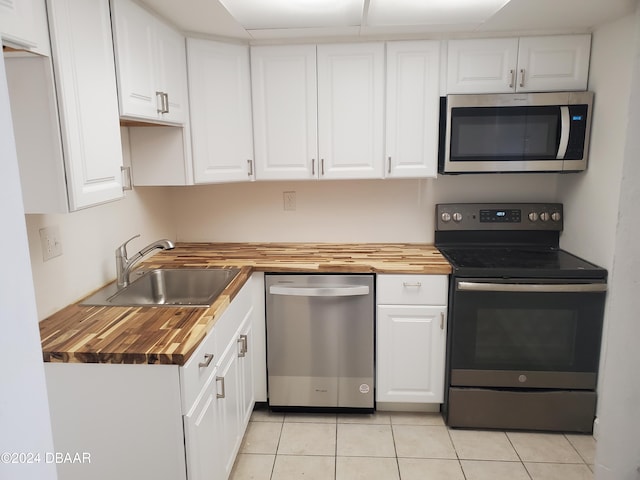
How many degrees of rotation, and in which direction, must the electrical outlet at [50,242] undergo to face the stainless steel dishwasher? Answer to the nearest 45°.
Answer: approximately 45° to its left

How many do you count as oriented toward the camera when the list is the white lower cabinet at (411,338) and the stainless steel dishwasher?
2

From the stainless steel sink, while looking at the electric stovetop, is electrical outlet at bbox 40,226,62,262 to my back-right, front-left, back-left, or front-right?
back-right

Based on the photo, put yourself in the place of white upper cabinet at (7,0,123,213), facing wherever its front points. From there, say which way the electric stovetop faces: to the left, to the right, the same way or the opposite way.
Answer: to the right

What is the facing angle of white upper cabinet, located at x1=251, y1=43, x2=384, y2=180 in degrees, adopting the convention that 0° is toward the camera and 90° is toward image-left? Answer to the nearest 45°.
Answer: approximately 0°

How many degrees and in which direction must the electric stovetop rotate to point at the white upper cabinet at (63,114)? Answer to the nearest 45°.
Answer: approximately 45° to its right

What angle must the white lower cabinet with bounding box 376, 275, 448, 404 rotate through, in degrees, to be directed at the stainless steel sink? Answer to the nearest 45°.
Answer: approximately 90° to its right

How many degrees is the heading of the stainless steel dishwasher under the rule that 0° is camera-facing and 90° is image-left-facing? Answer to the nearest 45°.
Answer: approximately 0°

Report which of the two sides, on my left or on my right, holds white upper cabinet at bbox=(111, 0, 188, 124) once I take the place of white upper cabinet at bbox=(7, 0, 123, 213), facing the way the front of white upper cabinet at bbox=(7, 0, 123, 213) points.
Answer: on my left
